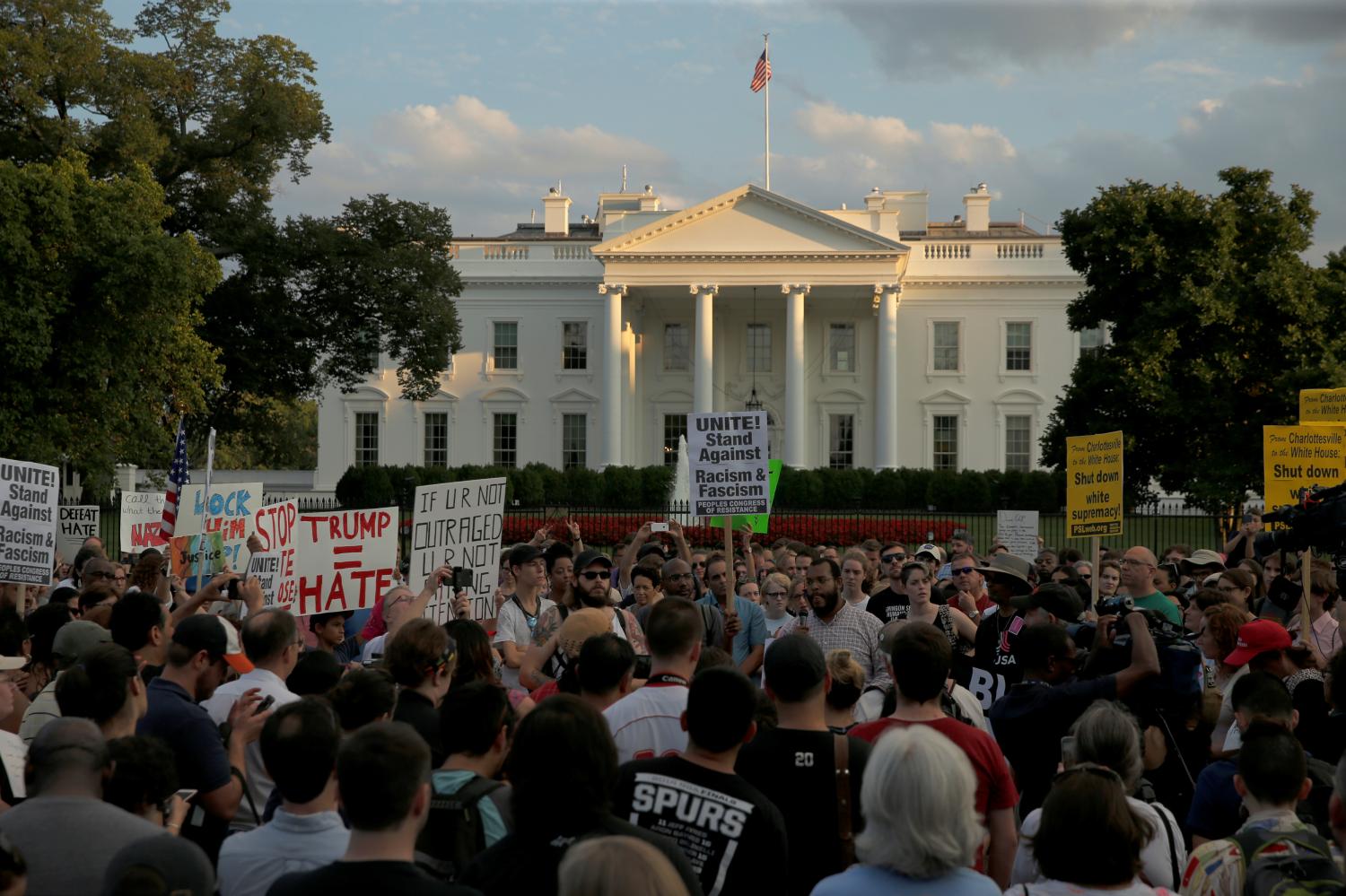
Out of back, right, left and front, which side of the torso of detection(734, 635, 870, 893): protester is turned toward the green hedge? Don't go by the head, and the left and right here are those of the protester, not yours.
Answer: front

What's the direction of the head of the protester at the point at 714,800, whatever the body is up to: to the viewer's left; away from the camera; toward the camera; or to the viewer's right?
away from the camera

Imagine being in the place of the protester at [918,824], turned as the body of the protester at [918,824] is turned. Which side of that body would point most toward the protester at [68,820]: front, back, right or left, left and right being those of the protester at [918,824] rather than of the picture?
left

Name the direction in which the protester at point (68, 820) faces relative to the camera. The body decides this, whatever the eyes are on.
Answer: away from the camera

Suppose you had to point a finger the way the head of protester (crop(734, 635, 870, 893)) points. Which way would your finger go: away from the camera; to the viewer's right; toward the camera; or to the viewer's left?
away from the camera

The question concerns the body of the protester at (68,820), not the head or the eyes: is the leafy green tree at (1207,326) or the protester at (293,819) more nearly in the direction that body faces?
the leafy green tree

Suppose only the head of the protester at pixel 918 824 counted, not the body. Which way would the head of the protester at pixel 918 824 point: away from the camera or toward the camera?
away from the camera

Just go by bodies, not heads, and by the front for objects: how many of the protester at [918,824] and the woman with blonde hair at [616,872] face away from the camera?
2

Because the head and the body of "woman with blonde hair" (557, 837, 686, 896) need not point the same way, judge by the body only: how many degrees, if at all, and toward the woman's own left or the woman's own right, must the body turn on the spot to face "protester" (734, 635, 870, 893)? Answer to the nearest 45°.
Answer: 0° — they already face them

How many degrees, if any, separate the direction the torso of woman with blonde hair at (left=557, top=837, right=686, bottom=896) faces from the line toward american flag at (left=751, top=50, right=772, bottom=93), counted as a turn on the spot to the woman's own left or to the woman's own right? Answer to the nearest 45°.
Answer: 0° — they already face it

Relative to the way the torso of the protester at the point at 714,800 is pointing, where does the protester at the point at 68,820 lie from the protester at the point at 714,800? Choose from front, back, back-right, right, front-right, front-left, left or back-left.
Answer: left

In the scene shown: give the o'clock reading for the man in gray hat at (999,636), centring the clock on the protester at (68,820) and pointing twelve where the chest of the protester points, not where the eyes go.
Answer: The man in gray hat is roughly at 2 o'clock from the protester.

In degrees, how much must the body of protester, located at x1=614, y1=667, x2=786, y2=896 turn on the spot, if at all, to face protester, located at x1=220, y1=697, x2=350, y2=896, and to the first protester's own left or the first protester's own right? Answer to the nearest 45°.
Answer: approximately 90° to the first protester's own left

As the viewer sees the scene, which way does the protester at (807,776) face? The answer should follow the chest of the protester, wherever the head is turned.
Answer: away from the camera

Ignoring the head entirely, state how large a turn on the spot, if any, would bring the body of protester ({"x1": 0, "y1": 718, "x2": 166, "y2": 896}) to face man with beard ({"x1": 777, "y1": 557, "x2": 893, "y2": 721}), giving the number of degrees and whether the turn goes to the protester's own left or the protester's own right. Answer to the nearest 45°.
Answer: approximately 45° to the protester's own right

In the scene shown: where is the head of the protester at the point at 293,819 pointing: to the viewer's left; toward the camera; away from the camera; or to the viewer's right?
away from the camera

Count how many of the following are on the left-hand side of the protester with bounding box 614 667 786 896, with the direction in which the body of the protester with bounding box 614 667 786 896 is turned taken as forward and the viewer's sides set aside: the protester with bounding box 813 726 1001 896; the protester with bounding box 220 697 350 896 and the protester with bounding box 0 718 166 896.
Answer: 2

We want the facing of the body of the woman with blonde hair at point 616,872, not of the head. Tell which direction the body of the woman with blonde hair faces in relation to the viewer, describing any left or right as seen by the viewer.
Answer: facing away from the viewer

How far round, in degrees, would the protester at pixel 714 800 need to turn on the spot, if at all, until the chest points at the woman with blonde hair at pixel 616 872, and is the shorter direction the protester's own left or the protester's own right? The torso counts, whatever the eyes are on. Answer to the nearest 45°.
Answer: approximately 180°

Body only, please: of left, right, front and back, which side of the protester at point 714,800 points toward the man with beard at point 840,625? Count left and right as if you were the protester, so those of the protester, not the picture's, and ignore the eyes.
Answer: front
